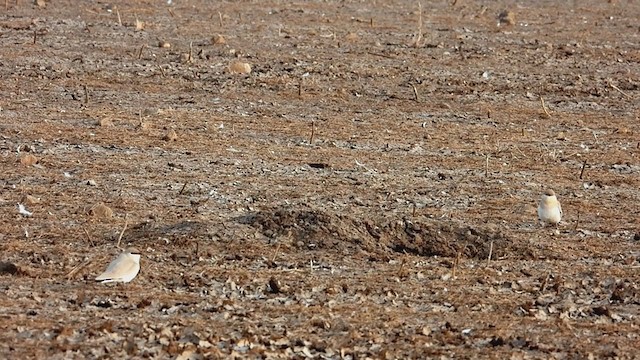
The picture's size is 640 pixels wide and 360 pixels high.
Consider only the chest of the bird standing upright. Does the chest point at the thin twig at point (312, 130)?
no

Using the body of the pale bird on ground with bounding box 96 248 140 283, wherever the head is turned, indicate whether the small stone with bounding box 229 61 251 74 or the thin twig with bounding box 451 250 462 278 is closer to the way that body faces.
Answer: the thin twig

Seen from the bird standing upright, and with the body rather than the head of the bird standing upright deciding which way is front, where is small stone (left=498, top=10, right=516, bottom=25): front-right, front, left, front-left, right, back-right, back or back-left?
back

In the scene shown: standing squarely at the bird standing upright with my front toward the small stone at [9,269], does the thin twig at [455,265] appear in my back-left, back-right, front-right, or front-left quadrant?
front-left

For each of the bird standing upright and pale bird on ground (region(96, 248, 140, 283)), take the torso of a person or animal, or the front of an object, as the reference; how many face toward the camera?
1

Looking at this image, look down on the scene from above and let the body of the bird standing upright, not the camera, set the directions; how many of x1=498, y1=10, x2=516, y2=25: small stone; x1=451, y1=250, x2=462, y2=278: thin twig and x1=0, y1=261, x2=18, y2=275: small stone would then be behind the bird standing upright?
1

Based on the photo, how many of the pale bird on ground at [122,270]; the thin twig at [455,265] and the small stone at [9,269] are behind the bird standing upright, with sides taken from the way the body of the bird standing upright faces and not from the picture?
0

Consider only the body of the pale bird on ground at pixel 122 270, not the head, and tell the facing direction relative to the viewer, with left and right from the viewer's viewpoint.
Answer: facing to the right of the viewer

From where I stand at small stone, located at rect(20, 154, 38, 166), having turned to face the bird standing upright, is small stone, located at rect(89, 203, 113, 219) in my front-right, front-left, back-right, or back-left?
front-right

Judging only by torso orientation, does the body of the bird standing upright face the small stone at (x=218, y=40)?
no

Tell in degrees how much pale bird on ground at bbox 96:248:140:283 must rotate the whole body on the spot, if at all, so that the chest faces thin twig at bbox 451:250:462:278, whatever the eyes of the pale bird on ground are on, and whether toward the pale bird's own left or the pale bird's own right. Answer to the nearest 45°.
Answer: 0° — it already faces it

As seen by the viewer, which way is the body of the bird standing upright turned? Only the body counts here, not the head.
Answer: toward the camera

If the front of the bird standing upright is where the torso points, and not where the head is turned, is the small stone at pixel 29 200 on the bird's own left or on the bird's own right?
on the bird's own right

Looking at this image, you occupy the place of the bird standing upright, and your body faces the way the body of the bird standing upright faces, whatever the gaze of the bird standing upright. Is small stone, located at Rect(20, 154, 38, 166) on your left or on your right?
on your right

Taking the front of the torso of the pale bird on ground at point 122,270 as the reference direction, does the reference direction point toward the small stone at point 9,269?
no

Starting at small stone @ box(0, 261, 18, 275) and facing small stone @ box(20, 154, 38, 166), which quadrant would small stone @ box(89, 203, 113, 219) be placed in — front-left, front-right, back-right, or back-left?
front-right

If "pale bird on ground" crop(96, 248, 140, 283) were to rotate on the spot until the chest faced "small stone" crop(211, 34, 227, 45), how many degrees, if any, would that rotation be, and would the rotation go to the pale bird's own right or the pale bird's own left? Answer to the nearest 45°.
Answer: approximately 90° to the pale bird's own left
